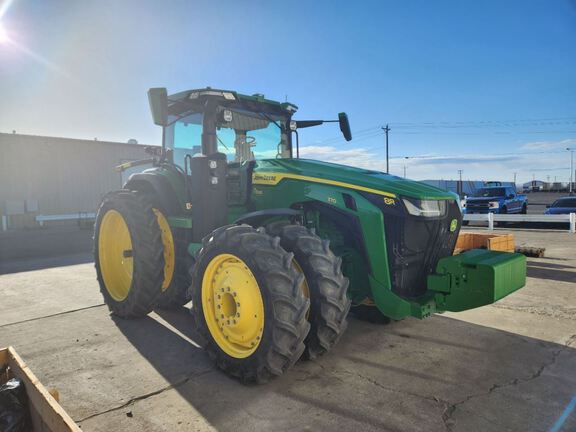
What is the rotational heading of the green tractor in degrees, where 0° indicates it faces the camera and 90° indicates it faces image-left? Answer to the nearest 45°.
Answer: approximately 315°

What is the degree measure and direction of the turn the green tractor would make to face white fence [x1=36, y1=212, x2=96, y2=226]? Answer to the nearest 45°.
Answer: approximately 180°

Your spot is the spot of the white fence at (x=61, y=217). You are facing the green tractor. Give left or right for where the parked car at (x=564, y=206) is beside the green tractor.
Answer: left

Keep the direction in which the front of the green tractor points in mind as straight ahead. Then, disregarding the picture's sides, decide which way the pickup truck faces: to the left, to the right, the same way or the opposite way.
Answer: to the right

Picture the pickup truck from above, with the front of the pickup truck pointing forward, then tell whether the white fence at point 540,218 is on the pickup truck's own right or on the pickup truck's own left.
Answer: on the pickup truck's own left
